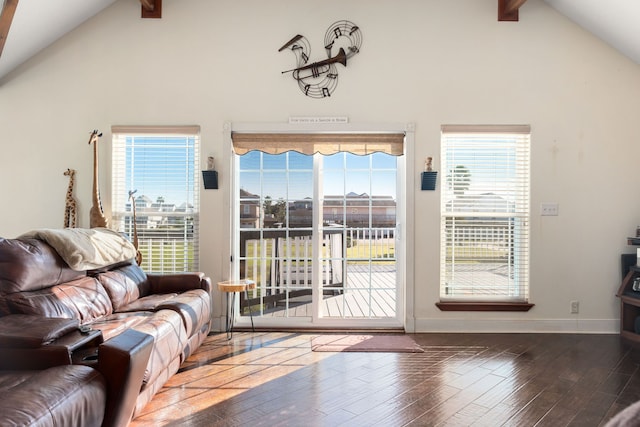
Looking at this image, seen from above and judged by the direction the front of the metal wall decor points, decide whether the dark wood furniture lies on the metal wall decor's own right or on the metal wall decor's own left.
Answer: on the metal wall decor's own left

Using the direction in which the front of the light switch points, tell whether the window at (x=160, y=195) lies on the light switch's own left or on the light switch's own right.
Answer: on the light switch's own right

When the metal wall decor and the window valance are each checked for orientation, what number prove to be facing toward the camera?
2

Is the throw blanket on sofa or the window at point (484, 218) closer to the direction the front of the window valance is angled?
the throw blanket on sofa

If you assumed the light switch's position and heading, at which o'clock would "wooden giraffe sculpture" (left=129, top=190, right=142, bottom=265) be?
The wooden giraffe sculpture is roughly at 2 o'clock from the light switch.

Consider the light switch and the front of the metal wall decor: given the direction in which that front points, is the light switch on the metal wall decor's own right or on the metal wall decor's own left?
on the metal wall decor's own left
